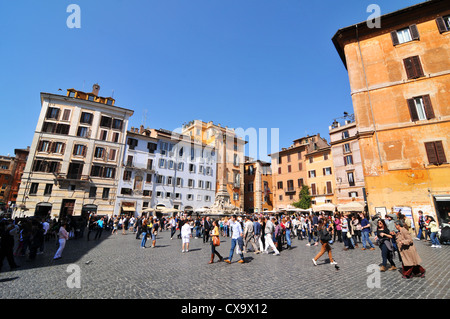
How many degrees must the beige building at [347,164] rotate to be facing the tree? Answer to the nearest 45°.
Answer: approximately 90° to its right

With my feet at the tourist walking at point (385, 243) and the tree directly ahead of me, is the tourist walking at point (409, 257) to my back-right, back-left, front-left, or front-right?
back-right

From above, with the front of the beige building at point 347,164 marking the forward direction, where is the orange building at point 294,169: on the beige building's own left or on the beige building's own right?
on the beige building's own right

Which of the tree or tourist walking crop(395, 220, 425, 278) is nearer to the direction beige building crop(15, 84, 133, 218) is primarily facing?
the tourist walking

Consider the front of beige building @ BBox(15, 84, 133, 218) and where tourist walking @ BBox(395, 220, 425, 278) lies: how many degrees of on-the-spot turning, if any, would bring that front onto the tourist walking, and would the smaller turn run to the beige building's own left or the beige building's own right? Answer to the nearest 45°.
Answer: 0° — it already faces them

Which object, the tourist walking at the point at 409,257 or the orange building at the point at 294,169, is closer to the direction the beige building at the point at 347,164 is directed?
the tourist walking

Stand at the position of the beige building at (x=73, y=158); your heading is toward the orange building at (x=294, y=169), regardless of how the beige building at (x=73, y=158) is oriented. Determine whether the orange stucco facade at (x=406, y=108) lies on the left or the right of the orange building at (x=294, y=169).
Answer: right

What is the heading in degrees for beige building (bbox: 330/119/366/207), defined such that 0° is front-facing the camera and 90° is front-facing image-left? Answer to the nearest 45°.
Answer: approximately 45°

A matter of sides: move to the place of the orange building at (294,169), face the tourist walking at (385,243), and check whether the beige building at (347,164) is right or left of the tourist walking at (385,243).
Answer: left

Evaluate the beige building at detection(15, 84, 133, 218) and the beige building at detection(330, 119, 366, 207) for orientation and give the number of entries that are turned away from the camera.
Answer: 0

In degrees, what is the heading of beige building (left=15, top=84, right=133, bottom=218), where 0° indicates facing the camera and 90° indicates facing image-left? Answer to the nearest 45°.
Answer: approximately 0°

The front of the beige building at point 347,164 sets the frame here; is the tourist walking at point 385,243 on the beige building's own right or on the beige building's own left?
on the beige building's own left

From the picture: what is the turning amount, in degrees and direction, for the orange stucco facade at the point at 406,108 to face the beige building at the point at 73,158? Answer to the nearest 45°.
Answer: approximately 45° to its right

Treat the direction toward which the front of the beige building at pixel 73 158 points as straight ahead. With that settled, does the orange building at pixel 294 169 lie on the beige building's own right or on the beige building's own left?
on the beige building's own left

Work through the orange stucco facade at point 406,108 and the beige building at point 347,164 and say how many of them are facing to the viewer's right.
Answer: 0
